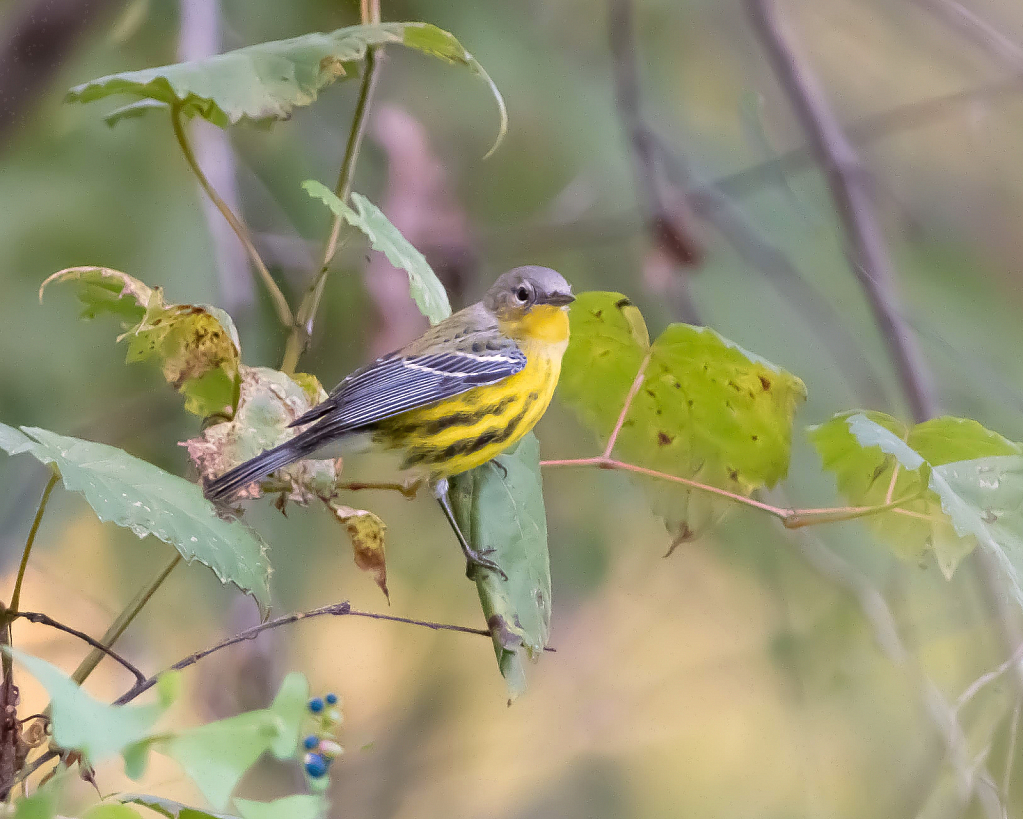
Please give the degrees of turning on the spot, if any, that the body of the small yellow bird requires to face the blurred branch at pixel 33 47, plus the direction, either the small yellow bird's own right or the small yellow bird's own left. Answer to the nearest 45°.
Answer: approximately 135° to the small yellow bird's own left

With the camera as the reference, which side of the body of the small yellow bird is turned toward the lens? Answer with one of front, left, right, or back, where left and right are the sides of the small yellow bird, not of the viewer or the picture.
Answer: right

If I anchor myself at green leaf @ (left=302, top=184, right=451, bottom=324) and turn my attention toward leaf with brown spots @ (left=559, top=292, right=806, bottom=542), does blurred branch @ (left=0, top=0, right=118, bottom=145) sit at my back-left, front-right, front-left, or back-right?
back-left

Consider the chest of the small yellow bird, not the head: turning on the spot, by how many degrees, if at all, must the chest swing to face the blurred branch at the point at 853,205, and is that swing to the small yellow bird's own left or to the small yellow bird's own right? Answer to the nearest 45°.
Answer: approximately 45° to the small yellow bird's own left

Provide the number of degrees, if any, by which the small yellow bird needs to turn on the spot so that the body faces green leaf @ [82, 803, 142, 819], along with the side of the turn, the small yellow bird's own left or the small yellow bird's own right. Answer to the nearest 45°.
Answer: approximately 90° to the small yellow bird's own right
